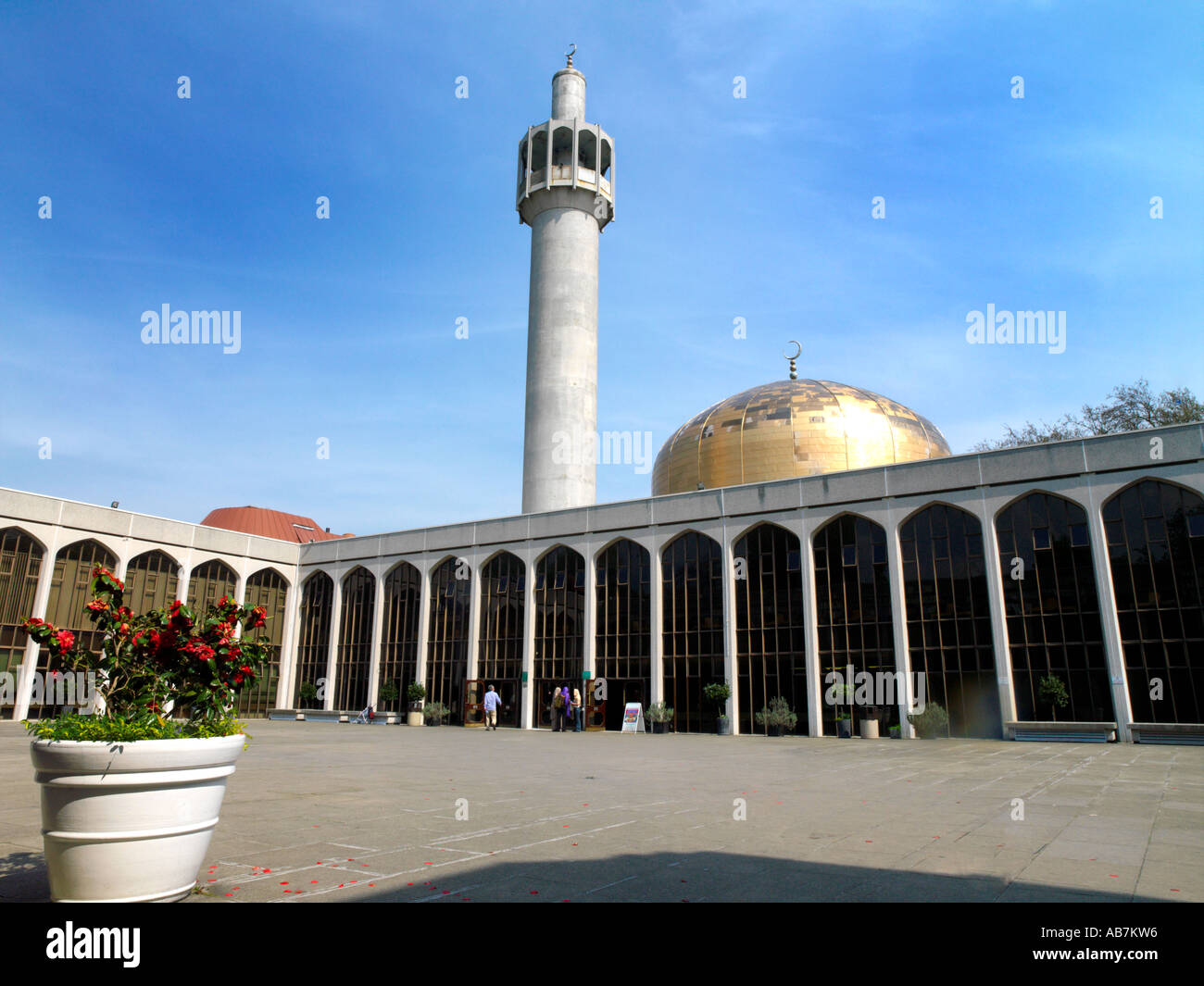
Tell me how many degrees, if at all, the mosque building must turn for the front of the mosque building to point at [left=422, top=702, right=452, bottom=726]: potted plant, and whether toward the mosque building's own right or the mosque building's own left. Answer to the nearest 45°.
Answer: approximately 90° to the mosque building's own right

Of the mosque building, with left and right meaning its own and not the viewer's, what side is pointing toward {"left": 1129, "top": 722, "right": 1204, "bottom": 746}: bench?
left

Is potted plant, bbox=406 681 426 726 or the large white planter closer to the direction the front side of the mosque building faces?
the large white planter

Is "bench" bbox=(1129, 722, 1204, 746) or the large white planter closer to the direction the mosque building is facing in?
the large white planter

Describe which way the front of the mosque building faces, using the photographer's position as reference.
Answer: facing the viewer and to the left of the viewer

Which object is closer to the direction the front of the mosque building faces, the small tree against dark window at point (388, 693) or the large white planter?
the large white planter

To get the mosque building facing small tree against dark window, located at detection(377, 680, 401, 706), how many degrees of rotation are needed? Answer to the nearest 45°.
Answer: approximately 90° to its right
